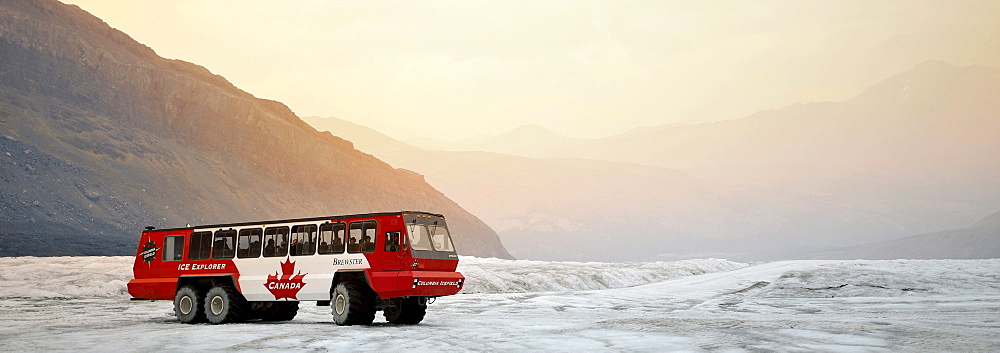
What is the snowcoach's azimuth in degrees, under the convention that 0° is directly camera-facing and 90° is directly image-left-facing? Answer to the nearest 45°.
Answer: approximately 315°
